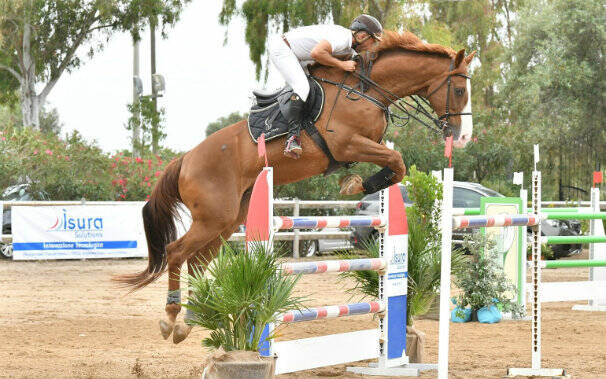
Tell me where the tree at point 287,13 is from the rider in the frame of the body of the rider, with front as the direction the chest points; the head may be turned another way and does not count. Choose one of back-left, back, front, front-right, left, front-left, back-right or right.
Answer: left

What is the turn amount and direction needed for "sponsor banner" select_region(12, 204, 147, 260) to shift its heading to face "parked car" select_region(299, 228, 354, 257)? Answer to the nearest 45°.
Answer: approximately 90° to its left

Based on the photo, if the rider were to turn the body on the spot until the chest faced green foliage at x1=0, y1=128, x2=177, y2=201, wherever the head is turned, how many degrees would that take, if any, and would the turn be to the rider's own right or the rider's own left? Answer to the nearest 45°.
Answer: approximately 135° to the rider's own left

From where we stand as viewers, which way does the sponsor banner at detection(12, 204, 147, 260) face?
facing the viewer

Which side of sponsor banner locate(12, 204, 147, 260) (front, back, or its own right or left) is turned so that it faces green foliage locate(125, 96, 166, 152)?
back

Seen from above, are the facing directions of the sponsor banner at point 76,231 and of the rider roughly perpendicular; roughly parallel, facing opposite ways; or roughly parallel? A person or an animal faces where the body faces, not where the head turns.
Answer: roughly perpendicular

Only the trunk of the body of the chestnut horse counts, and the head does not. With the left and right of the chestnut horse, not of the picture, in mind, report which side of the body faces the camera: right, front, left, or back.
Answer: right

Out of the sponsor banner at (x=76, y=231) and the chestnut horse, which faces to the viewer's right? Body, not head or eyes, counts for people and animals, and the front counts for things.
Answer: the chestnut horse

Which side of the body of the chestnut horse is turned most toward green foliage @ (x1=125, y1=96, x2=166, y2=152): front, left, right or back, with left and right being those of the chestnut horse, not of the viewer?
left

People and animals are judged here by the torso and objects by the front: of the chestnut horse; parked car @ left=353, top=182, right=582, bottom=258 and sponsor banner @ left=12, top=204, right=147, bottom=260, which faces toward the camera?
the sponsor banner

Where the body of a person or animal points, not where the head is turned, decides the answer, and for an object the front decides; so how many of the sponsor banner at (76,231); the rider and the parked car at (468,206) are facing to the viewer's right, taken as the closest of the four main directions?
2

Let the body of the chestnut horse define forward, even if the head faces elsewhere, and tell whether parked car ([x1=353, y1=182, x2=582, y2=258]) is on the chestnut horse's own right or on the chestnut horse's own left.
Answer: on the chestnut horse's own left

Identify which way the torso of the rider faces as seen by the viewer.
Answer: to the viewer's right

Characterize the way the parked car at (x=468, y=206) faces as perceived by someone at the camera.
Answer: facing to the right of the viewer

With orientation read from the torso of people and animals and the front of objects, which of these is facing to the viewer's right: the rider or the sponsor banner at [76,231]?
the rider

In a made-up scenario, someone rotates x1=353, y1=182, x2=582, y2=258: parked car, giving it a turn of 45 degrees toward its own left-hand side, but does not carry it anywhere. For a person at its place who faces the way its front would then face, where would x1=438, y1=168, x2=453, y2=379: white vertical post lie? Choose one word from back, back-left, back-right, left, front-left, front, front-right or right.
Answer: back-right

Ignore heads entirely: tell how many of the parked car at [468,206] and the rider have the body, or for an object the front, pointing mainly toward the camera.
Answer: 0
